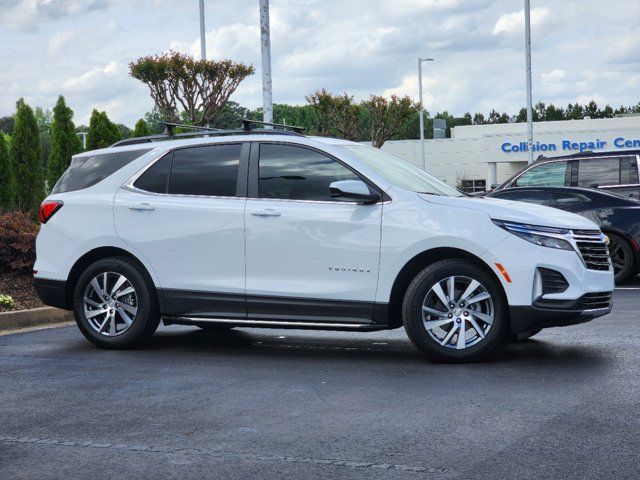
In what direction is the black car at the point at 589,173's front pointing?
to the viewer's left

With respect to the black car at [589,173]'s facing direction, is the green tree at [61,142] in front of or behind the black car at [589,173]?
in front

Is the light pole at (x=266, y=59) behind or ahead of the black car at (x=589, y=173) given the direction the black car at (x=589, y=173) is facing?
ahead

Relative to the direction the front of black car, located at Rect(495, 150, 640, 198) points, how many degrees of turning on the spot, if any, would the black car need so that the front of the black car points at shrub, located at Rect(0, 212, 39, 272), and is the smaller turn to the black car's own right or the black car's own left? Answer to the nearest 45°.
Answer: approximately 45° to the black car's own left

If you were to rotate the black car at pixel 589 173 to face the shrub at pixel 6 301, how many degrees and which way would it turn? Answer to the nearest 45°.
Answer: approximately 45° to its left

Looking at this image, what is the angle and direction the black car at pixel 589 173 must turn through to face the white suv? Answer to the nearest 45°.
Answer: approximately 90° to its left

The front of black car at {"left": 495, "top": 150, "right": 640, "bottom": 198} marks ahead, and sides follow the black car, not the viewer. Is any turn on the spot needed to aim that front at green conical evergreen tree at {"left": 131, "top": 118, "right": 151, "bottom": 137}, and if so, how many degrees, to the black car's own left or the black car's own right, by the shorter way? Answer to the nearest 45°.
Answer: approximately 45° to the black car's own right
